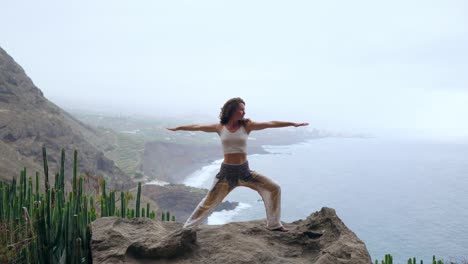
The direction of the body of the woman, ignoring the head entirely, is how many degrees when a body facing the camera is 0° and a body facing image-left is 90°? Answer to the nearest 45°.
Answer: approximately 0°
